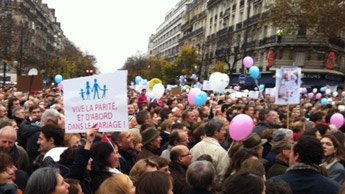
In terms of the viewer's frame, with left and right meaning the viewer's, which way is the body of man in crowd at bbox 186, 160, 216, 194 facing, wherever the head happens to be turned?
facing away from the viewer

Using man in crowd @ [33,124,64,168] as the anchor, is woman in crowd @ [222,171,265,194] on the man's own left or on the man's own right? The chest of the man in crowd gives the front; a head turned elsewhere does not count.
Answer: on the man's own left
